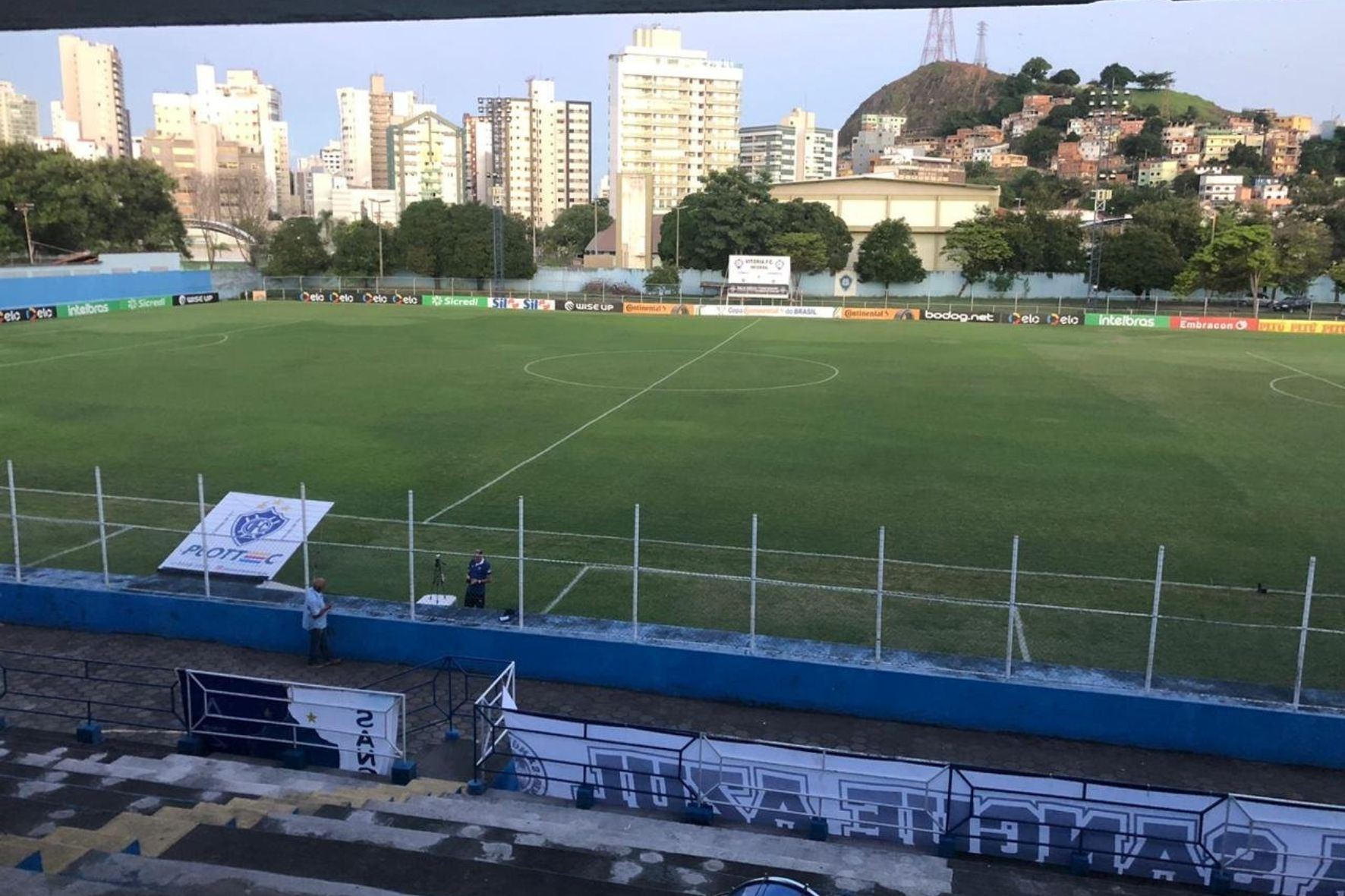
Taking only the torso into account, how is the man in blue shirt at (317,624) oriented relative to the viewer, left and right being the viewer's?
facing to the right of the viewer

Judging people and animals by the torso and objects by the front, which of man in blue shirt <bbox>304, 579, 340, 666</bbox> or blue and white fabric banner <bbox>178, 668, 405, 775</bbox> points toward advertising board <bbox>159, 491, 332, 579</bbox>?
the blue and white fabric banner

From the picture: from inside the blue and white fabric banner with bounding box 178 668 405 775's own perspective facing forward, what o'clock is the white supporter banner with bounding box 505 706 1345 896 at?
The white supporter banner is roughly at 4 o'clock from the blue and white fabric banner.

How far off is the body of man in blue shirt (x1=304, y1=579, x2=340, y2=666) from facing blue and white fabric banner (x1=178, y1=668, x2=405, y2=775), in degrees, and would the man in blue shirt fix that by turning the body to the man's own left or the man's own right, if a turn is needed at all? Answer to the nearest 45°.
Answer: approximately 90° to the man's own right

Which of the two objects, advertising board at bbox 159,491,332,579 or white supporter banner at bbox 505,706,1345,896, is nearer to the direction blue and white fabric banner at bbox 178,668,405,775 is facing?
the advertising board

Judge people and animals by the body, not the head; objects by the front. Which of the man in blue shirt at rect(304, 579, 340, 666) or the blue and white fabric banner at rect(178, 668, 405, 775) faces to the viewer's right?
the man in blue shirt

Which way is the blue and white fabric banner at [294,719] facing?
away from the camera

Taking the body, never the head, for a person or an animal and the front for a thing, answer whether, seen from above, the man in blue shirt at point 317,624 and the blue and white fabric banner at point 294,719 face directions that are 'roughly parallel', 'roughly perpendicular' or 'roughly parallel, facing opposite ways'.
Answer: roughly perpendicular

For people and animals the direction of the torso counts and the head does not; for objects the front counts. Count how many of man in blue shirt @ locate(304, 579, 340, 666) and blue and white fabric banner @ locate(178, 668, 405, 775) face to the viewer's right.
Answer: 1

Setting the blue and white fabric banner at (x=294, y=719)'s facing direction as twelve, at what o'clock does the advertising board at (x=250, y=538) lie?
The advertising board is roughly at 12 o'clock from the blue and white fabric banner.

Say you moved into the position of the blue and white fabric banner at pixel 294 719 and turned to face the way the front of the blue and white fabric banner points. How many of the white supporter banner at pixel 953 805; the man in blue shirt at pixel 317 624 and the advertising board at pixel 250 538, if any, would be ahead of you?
2
